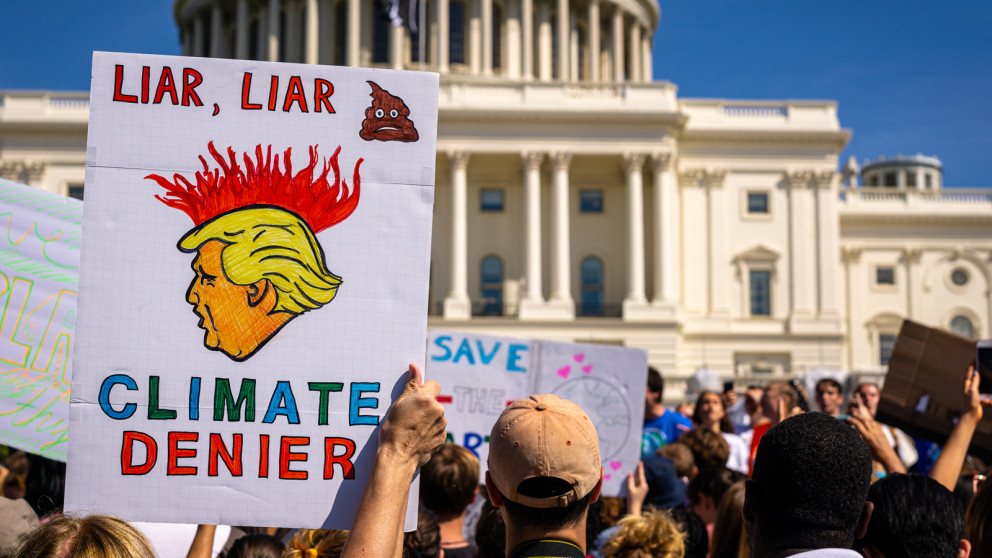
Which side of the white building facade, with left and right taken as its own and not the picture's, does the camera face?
front
